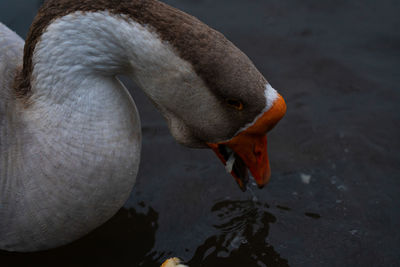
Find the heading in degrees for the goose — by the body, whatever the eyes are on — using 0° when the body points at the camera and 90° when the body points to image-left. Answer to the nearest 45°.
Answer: approximately 270°
